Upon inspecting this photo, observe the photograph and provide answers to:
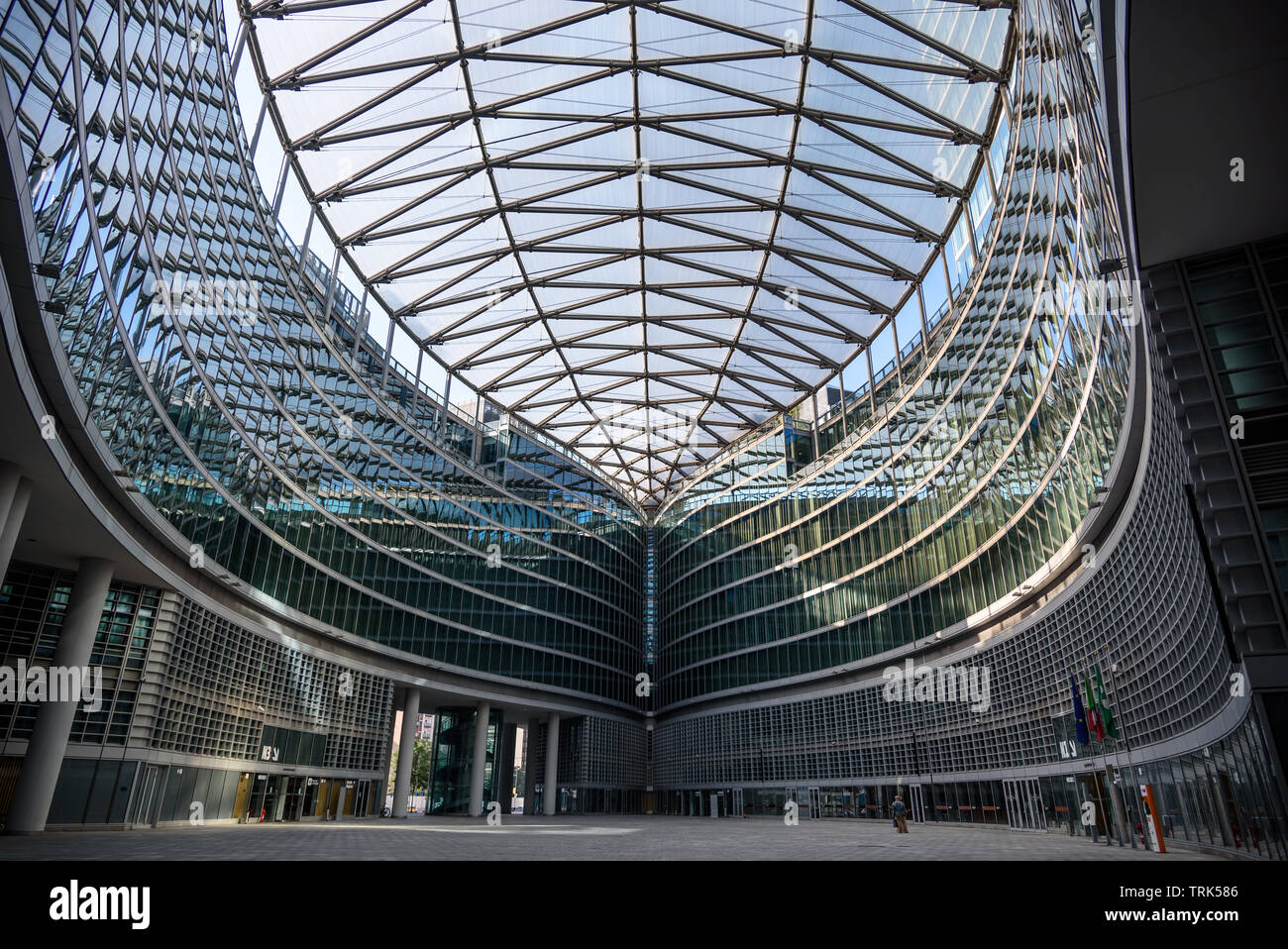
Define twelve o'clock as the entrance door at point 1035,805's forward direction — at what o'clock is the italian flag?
The italian flag is roughly at 10 o'clock from the entrance door.

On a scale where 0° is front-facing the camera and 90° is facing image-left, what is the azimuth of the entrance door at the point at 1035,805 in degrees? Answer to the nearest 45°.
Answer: approximately 45°

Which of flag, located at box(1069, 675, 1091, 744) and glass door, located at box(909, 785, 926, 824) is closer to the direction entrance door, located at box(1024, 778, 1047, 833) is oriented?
the flag

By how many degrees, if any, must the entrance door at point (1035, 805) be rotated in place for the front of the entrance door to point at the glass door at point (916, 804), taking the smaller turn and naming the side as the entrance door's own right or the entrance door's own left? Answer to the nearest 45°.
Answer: approximately 90° to the entrance door's own right

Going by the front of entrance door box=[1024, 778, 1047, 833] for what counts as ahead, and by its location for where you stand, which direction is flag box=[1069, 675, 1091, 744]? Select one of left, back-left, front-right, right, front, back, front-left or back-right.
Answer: front-left

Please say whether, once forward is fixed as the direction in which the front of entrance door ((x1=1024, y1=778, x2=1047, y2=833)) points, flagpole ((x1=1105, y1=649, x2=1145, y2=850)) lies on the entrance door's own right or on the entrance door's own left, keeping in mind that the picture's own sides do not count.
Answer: on the entrance door's own left
